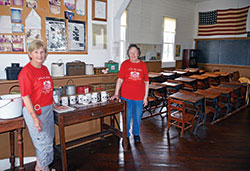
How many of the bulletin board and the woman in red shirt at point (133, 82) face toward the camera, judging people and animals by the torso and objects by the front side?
2

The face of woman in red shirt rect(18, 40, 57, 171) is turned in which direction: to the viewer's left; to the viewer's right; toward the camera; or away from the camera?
toward the camera

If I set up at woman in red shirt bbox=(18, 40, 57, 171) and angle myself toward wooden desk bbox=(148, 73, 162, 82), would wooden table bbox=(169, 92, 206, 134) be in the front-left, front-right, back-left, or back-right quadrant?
front-right

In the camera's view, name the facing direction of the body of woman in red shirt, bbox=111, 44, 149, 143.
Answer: toward the camera

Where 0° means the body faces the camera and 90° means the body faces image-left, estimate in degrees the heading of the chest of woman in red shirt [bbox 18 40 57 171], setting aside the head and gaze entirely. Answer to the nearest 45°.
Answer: approximately 315°

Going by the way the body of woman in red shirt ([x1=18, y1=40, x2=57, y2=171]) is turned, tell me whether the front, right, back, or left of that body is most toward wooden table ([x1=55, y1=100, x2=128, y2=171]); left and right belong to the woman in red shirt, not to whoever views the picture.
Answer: left

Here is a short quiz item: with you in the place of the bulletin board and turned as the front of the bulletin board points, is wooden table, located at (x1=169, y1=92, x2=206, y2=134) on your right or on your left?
on your left
